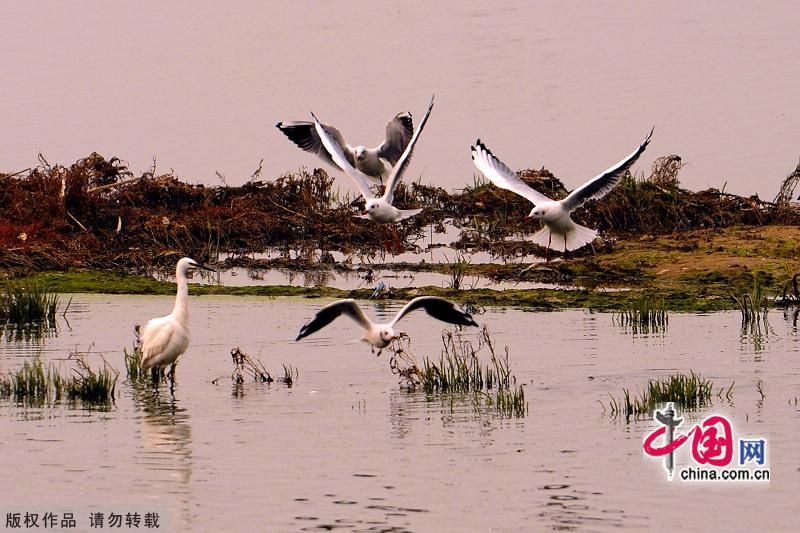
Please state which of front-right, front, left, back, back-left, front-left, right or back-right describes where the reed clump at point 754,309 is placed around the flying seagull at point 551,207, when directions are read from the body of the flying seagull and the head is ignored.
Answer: left

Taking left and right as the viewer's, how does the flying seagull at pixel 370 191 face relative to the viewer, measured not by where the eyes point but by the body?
facing the viewer and to the left of the viewer

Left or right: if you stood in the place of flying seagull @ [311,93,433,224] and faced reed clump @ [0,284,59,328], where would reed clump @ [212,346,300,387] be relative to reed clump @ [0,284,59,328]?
left

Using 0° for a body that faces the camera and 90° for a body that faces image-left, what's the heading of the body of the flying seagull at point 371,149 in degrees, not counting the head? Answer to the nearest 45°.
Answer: approximately 45°

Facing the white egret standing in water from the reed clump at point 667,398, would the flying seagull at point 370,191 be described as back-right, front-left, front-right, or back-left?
front-right

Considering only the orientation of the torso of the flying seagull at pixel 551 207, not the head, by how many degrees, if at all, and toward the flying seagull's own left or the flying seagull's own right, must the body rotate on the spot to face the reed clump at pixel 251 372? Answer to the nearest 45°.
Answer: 0° — it already faces it

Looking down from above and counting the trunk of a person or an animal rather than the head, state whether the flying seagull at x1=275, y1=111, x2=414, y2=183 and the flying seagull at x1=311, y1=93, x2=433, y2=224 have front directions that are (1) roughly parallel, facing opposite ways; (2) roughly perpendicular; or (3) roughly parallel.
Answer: roughly parallel

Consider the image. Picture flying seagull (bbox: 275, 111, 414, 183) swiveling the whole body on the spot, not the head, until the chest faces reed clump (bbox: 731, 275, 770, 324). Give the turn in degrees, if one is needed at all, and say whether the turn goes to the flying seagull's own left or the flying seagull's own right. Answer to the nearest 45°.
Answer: approximately 90° to the flying seagull's own left

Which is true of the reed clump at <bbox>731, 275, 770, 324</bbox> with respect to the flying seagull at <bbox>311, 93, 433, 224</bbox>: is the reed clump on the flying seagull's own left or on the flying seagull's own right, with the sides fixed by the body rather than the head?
on the flying seagull's own left

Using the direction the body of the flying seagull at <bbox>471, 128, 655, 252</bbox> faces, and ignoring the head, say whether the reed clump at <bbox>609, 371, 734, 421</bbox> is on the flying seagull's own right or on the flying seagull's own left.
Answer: on the flying seagull's own left
